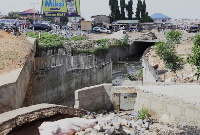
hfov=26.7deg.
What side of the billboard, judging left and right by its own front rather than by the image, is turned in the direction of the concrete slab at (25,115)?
front

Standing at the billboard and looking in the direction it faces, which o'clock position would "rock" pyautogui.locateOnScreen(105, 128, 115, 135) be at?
The rock is roughly at 12 o'clock from the billboard.

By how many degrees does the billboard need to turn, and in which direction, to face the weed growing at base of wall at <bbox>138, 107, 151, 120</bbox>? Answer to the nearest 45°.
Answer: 0° — it already faces it

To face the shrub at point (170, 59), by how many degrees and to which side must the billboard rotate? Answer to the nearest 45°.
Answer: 0° — it already faces it

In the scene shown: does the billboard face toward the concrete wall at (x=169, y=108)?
yes

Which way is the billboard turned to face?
toward the camera

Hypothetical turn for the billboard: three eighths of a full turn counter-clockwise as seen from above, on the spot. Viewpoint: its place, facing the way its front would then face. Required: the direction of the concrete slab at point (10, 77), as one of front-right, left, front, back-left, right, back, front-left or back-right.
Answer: back-right

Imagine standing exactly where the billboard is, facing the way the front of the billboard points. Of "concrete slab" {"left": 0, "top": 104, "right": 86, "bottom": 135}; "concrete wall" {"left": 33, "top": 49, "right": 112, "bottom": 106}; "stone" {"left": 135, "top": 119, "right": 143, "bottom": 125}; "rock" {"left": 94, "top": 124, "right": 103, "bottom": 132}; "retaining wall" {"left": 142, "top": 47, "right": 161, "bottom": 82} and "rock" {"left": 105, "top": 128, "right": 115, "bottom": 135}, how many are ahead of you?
6

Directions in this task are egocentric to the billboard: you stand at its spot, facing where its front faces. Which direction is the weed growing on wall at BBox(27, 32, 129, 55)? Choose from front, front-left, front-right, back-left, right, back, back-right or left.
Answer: front

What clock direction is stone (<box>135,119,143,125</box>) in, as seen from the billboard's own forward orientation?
The stone is roughly at 12 o'clock from the billboard.

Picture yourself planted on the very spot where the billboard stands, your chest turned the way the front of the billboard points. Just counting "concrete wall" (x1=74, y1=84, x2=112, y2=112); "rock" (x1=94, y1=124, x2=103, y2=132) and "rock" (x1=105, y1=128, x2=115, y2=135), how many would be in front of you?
3

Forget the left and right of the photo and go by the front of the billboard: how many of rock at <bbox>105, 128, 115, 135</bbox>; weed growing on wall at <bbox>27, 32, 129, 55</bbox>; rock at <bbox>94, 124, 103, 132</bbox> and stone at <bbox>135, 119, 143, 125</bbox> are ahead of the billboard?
4

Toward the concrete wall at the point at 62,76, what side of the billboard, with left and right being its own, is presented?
front

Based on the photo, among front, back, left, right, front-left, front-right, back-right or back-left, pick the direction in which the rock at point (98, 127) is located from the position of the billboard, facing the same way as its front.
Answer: front

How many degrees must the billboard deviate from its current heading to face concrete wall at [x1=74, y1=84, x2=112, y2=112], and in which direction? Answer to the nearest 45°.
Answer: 0° — it already faces it
